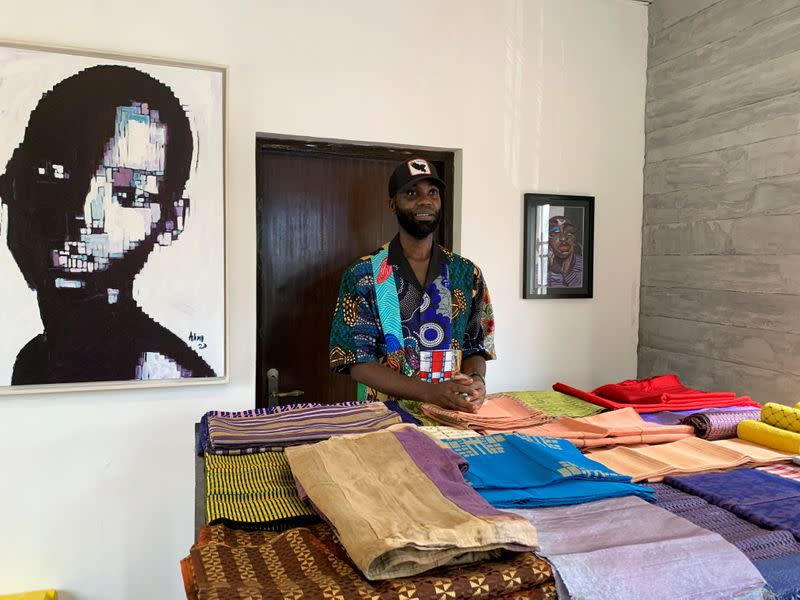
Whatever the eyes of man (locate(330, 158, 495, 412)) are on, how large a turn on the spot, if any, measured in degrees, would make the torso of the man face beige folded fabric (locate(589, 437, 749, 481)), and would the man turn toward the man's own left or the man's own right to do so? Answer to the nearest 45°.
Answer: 0° — they already face it

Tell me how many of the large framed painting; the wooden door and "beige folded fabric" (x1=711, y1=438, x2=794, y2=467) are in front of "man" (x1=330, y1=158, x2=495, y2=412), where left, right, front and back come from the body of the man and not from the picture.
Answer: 1

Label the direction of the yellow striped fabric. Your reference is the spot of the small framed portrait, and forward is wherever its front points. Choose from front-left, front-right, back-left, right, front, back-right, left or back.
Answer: front

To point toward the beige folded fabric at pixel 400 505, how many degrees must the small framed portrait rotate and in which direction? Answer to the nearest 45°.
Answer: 0° — it already faces it

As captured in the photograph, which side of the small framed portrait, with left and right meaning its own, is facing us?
front

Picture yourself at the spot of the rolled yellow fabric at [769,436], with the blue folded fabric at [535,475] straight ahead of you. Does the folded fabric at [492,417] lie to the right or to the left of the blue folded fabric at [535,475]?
right

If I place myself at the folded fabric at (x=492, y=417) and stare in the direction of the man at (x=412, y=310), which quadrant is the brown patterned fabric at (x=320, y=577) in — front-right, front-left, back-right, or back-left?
back-left

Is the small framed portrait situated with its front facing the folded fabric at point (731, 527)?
yes

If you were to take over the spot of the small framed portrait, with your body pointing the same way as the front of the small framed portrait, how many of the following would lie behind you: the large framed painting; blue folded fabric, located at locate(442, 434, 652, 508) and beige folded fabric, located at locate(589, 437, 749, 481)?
0

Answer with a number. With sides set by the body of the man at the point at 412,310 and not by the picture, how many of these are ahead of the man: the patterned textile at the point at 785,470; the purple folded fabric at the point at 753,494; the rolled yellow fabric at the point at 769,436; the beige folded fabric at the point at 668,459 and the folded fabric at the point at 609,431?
5

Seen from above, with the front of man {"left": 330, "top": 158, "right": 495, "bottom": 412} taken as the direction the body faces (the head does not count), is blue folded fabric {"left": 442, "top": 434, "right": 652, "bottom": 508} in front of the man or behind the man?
in front

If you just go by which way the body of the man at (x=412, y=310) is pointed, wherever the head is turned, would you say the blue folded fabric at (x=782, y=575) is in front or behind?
in front

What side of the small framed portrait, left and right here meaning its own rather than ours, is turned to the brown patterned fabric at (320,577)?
front

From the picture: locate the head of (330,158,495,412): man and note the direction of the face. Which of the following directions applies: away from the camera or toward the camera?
toward the camera

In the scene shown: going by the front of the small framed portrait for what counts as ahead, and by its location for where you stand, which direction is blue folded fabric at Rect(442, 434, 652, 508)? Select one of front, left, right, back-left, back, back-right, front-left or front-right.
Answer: front

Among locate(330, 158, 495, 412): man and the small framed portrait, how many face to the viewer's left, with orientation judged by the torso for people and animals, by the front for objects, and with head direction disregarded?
0

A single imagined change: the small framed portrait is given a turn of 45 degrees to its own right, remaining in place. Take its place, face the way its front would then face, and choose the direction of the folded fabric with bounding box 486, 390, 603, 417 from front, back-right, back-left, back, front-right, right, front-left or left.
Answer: front-left

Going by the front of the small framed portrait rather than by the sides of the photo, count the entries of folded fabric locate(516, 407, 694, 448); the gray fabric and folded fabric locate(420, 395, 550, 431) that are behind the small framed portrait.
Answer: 0

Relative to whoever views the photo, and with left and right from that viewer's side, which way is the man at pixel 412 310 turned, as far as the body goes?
facing the viewer and to the right of the viewer

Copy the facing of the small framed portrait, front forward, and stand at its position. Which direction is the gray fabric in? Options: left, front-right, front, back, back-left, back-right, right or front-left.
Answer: front
